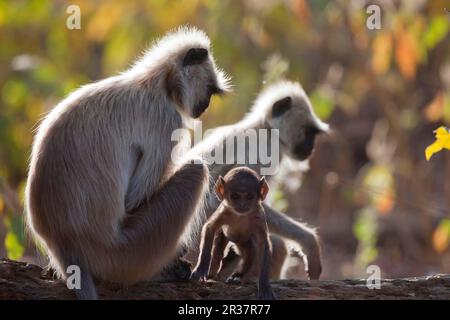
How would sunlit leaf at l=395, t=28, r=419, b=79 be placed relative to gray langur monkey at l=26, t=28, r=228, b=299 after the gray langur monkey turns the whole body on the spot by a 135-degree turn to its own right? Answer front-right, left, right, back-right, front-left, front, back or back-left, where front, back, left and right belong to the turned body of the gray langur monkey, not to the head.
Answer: back

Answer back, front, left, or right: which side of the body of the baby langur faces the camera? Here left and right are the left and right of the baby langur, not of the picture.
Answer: front

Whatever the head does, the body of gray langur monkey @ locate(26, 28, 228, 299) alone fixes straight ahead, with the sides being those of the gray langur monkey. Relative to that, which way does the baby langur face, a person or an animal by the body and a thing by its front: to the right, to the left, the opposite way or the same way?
to the right

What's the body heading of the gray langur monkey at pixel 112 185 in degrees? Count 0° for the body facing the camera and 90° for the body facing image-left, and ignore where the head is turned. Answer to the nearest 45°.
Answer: approximately 270°

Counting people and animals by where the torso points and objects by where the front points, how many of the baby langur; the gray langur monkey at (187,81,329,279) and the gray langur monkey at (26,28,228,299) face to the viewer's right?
2

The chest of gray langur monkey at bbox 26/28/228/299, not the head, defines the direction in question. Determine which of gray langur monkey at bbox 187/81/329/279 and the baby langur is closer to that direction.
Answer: the baby langur

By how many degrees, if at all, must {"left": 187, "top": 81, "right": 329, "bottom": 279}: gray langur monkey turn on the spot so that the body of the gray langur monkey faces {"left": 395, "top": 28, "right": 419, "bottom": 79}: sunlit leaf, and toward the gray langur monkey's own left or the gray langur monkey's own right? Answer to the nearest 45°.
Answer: approximately 45° to the gray langur monkey's own left

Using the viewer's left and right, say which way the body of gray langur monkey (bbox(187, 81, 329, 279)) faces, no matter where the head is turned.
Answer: facing to the right of the viewer

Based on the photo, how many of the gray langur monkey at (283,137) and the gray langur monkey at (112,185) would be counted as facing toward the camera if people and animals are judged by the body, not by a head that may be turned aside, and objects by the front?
0

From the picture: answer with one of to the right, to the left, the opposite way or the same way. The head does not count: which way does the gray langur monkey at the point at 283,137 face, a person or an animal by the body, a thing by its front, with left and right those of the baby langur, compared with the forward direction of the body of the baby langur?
to the left

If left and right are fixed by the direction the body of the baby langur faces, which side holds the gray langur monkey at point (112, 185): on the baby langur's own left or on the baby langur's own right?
on the baby langur's own right

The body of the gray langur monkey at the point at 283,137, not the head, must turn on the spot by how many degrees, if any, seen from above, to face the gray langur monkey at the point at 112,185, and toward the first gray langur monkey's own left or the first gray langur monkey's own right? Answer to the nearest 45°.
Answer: approximately 135° to the first gray langur monkey's own right

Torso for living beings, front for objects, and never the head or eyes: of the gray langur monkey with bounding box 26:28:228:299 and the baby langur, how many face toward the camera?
1

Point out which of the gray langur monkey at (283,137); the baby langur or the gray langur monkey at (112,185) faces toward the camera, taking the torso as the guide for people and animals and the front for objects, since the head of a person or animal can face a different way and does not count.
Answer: the baby langur

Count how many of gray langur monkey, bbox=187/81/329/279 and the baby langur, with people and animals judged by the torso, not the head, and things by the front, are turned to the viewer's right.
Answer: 1
